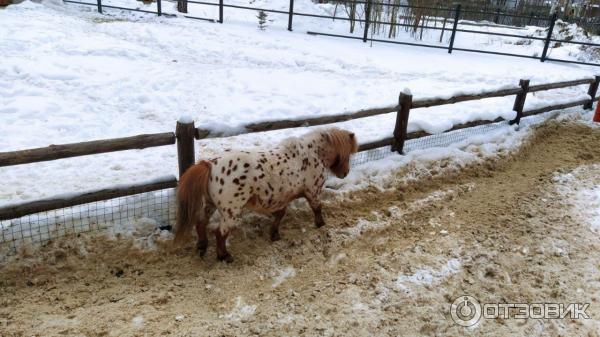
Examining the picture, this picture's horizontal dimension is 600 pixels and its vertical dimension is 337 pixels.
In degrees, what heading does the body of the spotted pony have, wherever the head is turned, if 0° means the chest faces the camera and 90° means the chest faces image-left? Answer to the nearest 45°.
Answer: approximately 225°
